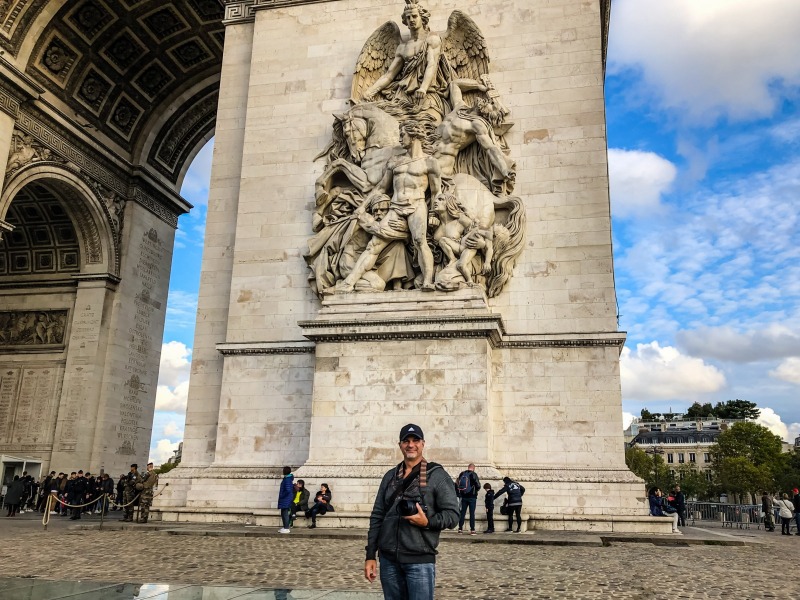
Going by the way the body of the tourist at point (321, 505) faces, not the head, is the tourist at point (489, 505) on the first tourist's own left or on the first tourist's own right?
on the first tourist's own left

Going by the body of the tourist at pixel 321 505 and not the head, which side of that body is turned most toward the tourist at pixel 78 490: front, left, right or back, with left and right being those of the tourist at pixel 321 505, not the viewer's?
right

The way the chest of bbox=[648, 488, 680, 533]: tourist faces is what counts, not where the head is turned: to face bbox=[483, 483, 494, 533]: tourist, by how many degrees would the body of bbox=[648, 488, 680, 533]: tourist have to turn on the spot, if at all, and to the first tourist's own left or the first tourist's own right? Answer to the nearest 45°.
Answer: approximately 135° to the first tourist's own right

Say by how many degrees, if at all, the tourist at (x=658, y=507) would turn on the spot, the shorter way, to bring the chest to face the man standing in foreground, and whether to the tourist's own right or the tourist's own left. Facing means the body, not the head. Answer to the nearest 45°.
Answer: approximately 90° to the tourist's own right

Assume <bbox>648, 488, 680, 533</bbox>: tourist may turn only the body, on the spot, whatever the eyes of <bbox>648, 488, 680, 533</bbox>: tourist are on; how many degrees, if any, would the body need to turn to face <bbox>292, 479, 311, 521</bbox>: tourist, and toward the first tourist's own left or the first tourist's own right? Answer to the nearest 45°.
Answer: approximately 135° to the first tourist's own right

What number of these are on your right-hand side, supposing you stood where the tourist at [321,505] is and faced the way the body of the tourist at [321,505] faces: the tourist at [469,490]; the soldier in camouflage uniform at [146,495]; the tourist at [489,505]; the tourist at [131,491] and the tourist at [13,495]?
3

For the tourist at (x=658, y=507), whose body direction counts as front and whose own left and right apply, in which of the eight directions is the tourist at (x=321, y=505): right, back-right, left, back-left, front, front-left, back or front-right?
back-right

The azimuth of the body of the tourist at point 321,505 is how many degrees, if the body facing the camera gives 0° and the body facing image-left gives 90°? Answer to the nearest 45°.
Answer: approximately 45°
